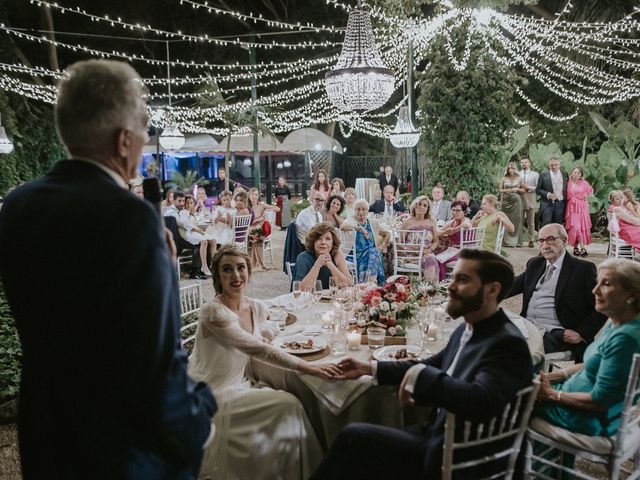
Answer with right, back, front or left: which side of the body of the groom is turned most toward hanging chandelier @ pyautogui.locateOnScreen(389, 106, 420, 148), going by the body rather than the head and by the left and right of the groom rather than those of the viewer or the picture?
right

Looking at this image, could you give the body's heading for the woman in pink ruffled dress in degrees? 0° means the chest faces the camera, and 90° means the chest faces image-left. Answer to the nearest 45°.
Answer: approximately 45°

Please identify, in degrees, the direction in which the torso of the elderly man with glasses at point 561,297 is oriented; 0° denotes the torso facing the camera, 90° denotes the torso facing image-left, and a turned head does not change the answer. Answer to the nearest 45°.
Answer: approximately 45°

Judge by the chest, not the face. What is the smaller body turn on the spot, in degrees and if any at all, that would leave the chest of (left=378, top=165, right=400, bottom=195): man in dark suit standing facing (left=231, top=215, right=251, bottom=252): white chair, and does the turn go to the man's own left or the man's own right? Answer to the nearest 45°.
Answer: approximately 45° to the man's own right

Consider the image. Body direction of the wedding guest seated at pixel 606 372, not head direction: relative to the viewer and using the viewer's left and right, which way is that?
facing to the left of the viewer

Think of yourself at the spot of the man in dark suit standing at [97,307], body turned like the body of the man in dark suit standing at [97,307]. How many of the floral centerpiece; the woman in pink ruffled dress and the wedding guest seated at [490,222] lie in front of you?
3

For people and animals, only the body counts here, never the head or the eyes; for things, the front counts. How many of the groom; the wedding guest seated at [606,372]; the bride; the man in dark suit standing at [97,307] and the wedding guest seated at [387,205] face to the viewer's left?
2

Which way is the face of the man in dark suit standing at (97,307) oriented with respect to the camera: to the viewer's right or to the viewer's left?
to the viewer's right

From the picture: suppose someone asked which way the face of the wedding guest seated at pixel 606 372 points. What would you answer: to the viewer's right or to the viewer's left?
to the viewer's left

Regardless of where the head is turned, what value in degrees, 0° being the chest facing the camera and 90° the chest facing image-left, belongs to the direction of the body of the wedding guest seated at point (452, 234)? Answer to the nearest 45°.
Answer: approximately 45°

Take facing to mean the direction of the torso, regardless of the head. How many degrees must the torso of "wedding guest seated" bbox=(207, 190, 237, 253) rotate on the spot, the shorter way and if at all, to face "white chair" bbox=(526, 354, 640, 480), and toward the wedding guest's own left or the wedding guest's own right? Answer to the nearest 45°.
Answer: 0° — they already face it

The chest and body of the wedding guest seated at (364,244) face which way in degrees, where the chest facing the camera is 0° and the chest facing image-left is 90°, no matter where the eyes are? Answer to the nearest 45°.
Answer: approximately 0°
